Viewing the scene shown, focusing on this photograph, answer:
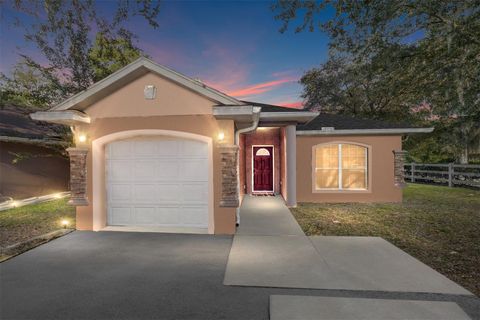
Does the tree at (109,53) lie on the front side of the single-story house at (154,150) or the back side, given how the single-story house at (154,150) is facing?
on the back side

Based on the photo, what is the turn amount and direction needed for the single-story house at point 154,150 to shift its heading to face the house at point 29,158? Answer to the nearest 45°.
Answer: approximately 135° to its right

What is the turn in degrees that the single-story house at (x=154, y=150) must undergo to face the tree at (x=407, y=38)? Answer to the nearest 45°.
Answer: approximately 90° to its left

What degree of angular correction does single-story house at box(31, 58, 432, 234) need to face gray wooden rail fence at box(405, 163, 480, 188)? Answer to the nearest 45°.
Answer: approximately 135° to its left

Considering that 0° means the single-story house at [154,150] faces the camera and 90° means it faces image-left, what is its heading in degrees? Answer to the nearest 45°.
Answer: approximately 0°

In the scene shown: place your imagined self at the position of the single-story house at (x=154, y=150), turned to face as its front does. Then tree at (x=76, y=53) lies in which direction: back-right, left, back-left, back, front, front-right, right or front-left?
back-right

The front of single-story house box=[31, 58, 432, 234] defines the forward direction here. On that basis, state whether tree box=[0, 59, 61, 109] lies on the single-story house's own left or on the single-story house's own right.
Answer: on the single-story house's own right
